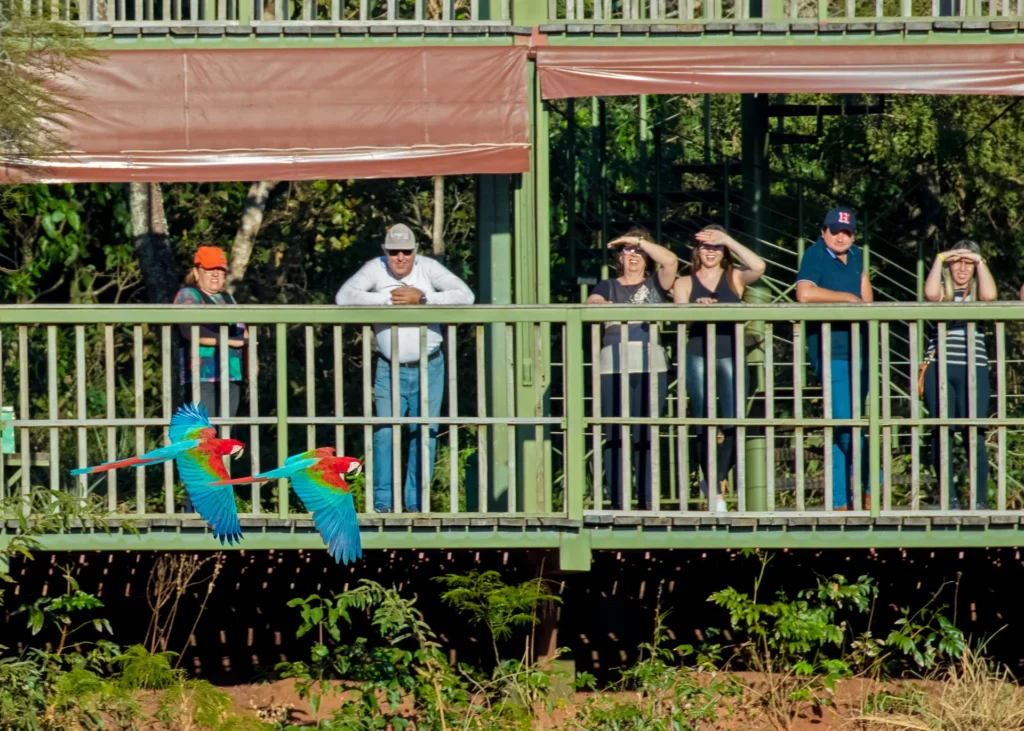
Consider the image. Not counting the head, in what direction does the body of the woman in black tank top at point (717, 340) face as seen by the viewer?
toward the camera

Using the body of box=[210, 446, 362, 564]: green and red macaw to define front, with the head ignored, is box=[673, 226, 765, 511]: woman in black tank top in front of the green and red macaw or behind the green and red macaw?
in front

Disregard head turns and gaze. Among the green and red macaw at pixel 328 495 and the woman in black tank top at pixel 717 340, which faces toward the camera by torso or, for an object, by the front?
the woman in black tank top

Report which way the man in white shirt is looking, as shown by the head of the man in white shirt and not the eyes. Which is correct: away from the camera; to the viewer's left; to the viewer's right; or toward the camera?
toward the camera

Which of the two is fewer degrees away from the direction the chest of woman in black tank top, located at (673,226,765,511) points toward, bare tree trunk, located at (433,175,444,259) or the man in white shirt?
the man in white shirt

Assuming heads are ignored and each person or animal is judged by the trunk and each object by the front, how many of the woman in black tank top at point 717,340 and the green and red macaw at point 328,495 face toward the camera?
1

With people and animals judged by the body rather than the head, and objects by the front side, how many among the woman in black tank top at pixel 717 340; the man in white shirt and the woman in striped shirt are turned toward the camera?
3

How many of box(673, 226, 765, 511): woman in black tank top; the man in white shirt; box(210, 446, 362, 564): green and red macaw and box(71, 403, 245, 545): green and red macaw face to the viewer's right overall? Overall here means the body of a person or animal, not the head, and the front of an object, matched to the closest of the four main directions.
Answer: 2

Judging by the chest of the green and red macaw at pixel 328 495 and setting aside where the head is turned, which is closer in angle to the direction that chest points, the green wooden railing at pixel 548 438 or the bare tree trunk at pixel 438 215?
the green wooden railing

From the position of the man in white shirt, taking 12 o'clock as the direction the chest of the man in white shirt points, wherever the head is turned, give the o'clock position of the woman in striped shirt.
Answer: The woman in striped shirt is roughly at 9 o'clock from the man in white shirt.

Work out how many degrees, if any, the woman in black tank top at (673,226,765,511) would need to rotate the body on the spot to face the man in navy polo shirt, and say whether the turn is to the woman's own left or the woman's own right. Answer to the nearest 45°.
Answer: approximately 90° to the woman's own left

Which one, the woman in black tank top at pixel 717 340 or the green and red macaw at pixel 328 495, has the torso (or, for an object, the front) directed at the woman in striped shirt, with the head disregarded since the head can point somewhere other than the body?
the green and red macaw

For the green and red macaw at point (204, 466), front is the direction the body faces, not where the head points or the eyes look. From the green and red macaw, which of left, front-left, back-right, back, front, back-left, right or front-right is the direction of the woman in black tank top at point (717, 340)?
front

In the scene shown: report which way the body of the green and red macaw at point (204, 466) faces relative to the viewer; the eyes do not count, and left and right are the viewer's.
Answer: facing to the right of the viewer

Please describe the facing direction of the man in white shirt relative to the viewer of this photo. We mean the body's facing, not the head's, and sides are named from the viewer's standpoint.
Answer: facing the viewer

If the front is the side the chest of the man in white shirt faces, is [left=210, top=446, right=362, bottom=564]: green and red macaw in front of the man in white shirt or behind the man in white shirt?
in front
